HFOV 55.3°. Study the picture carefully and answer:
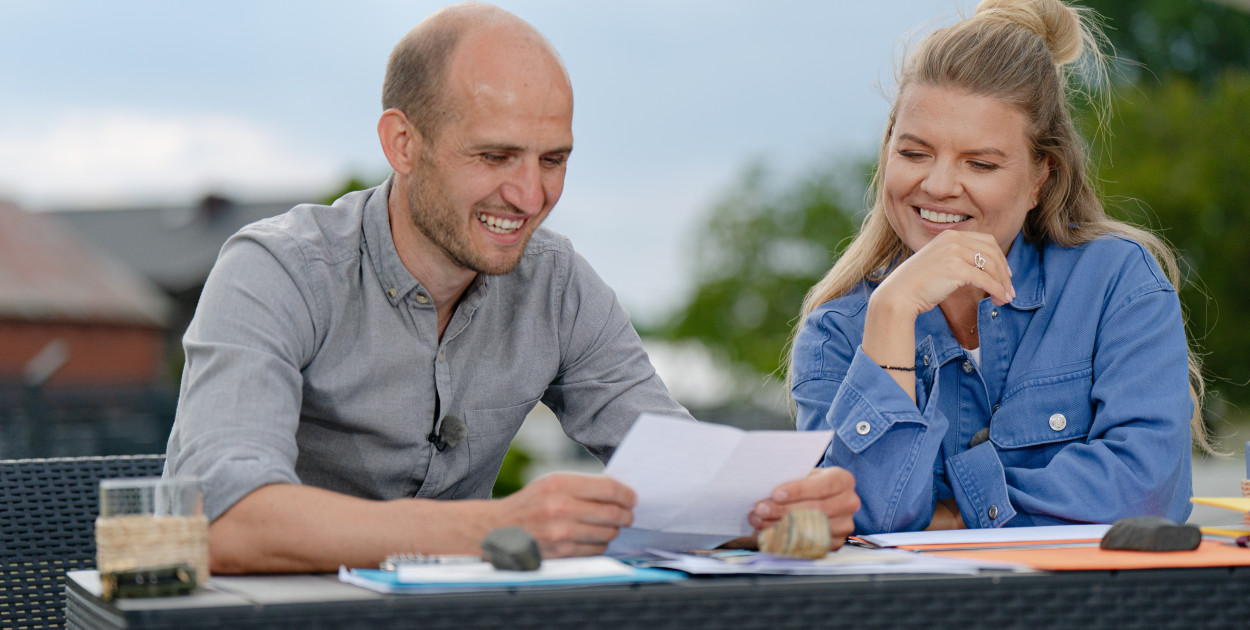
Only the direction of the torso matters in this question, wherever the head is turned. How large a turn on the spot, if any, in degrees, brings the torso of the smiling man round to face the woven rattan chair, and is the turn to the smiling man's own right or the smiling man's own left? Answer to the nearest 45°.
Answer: approximately 135° to the smiling man's own right

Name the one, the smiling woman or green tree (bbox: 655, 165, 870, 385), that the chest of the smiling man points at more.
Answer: the smiling woman

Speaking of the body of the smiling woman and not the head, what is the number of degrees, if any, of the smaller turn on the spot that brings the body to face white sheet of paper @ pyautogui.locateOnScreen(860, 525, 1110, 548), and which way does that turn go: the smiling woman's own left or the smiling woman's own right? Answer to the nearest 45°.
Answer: approximately 45° to the smiling woman's own left

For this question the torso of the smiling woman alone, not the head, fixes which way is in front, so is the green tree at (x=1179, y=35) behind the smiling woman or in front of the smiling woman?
behind

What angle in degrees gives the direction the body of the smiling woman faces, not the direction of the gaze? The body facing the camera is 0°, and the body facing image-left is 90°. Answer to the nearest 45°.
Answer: approximately 45°

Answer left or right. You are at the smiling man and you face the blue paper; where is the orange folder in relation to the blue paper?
left

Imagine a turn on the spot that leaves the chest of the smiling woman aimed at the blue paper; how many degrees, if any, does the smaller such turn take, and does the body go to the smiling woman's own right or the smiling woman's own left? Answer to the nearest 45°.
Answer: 0° — they already face it

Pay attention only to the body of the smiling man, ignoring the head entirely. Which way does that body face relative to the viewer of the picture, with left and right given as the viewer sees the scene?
facing the viewer and to the right of the viewer

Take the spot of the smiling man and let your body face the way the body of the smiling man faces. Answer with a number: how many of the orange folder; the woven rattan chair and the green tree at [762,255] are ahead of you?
1

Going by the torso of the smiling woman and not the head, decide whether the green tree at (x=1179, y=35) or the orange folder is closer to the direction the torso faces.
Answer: the orange folder

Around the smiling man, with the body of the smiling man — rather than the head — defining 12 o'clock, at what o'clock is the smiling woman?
The smiling woman is roughly at 10 o'clock from the smiling man.

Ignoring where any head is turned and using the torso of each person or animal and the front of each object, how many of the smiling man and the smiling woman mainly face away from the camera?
0

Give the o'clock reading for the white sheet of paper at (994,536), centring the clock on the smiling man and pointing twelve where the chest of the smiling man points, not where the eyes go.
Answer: The white sheet of paper is roughly at 11 o'clock from the smiling man.

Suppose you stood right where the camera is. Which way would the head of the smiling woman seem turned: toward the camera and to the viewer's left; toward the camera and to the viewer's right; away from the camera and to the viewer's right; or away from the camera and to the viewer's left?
toward the camera and to the viewer's left

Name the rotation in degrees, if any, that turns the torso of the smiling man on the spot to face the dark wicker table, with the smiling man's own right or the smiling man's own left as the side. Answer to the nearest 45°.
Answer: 0° — they already face it
